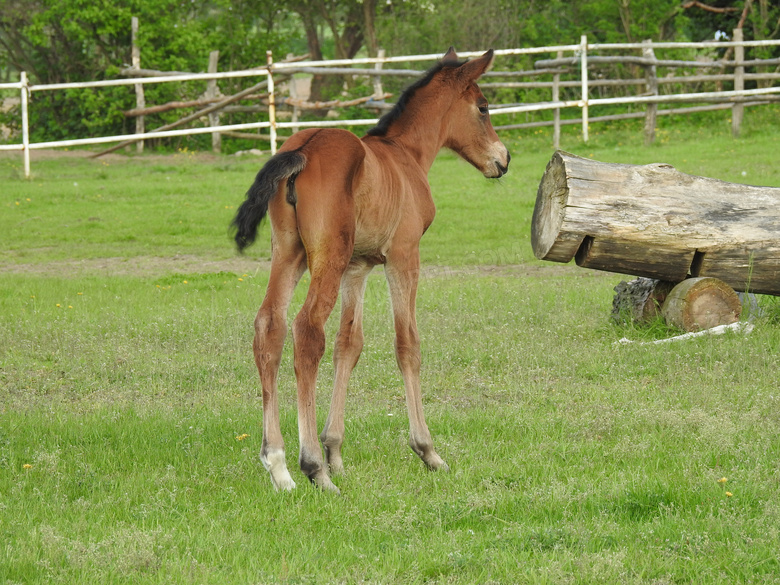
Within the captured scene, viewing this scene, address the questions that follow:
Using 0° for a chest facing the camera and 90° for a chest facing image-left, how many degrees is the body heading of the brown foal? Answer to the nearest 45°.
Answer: approximately 225°

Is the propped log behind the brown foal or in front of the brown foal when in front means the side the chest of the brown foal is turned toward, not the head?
in front

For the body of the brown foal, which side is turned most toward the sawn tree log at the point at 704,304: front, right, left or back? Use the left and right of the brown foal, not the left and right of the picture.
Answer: front
